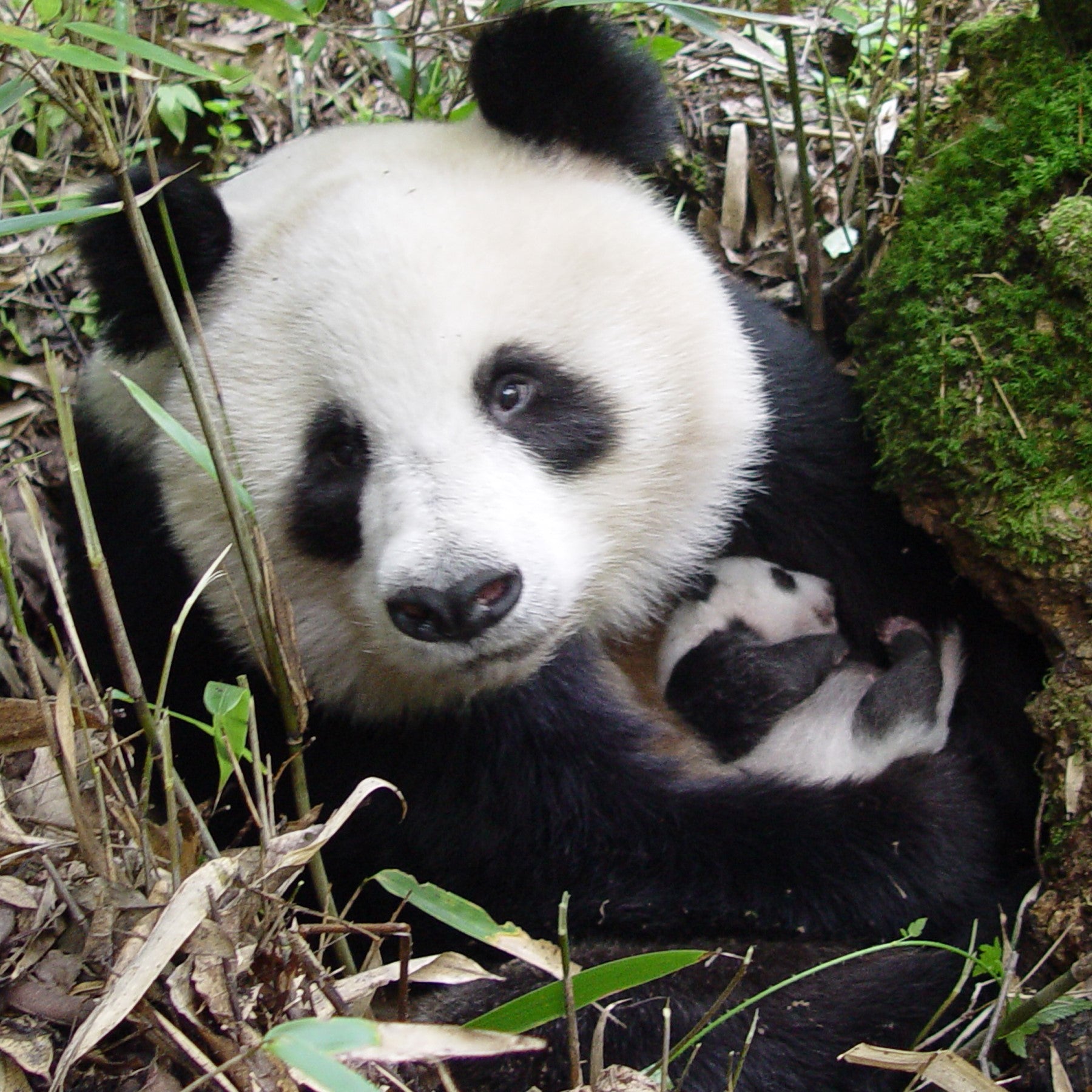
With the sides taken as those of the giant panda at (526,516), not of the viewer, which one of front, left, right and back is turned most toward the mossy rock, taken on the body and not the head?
left

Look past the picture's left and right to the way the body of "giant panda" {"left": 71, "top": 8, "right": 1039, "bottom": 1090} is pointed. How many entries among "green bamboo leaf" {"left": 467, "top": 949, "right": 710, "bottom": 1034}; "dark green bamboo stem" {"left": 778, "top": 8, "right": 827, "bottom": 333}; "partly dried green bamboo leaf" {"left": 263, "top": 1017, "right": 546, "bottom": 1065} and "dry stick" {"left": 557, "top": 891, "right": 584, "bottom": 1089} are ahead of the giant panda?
3

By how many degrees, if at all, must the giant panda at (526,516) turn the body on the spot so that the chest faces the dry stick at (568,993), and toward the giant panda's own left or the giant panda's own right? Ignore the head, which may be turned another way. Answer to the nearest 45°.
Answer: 0° — it already faces it

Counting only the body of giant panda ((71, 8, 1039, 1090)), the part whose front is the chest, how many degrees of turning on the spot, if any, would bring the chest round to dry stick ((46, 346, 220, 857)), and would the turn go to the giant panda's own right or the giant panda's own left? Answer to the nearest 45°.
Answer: approximately 45° to the giant panda's own right

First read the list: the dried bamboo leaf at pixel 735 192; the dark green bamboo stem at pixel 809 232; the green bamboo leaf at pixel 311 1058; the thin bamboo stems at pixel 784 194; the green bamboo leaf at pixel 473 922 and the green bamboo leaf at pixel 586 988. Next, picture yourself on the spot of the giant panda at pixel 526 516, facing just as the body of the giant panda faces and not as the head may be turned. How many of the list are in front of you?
3

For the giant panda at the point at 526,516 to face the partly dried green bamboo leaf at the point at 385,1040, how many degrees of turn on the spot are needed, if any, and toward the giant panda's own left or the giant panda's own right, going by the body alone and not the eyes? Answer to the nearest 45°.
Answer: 0° — it already faces it

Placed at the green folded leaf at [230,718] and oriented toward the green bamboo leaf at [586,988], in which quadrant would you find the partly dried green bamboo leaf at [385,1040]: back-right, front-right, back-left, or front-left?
front-right

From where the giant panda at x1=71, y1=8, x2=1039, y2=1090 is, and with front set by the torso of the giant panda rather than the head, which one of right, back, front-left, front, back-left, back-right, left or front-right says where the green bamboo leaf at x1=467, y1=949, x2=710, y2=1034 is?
front

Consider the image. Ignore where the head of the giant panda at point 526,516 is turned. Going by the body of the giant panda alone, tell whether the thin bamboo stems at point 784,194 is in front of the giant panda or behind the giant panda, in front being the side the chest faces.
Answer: behind

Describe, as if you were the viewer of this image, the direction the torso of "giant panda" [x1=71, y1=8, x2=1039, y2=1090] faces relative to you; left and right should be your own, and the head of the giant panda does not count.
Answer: facing the viewer

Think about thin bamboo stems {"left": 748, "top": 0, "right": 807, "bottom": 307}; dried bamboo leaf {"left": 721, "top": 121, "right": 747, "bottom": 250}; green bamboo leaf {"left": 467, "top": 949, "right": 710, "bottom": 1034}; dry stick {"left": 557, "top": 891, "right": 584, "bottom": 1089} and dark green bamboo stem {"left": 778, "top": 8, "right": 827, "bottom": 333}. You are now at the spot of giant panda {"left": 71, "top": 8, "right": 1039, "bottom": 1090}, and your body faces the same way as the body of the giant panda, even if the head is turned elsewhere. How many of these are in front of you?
2

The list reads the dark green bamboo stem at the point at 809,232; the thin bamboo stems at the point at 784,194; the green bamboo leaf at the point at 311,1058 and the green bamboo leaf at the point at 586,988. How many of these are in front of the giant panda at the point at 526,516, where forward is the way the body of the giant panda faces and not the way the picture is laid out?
2

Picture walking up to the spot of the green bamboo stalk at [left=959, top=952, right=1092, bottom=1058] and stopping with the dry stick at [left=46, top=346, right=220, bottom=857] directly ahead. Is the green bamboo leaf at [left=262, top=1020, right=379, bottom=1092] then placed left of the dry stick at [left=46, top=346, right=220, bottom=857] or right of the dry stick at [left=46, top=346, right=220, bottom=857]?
left

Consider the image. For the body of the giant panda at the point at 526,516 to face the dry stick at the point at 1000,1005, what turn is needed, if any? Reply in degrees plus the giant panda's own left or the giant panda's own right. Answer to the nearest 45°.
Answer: approximately 45° to the giant panda's own left
